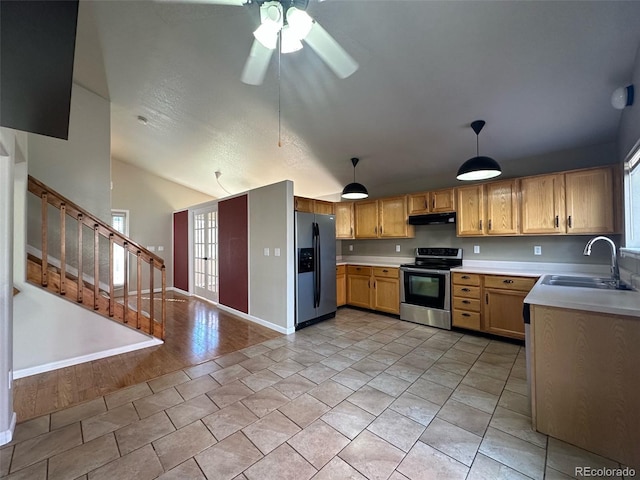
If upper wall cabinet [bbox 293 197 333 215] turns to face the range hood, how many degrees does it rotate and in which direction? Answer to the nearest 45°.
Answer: approximately 45° to its left

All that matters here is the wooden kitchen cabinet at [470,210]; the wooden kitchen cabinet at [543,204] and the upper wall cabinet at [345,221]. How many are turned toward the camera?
3

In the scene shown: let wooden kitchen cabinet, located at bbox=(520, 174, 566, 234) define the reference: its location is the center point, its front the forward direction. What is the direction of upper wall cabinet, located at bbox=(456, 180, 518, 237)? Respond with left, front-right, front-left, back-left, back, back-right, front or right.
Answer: right

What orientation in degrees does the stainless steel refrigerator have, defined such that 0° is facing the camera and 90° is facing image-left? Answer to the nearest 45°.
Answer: approximately 315°

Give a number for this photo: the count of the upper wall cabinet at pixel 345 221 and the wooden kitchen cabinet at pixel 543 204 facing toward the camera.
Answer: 2

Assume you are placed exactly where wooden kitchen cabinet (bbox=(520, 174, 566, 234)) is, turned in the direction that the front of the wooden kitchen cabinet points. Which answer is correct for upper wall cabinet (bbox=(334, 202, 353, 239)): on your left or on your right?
on your right

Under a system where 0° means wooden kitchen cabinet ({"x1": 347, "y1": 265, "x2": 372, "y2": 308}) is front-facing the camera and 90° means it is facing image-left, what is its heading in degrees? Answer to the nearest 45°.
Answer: approximately 45°
